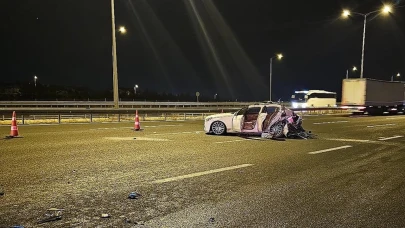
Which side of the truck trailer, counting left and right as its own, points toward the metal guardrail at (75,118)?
back

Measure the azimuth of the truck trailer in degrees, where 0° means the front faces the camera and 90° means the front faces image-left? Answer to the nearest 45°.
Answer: approximately 225°

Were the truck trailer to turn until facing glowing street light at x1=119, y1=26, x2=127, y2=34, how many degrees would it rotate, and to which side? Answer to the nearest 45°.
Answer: approximately 180°

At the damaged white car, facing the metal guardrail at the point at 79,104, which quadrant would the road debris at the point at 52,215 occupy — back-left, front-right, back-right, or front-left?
back-left

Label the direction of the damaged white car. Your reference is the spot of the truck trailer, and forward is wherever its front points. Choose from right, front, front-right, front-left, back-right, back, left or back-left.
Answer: back-right

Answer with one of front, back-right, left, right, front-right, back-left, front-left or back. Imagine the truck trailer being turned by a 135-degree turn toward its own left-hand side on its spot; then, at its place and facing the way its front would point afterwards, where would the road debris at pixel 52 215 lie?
left
